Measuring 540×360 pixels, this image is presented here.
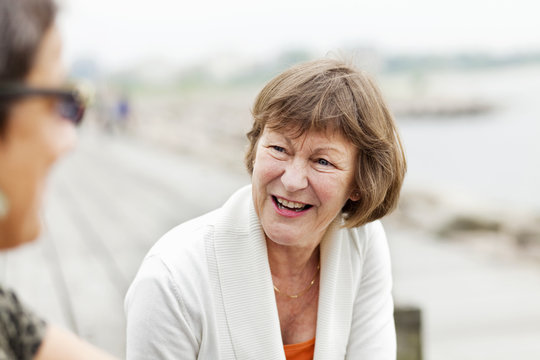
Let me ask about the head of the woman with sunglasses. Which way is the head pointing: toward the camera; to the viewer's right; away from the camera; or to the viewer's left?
to the viewer's right

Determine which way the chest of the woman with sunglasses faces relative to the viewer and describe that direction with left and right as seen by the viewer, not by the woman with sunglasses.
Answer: facing away from the viewer and to the right of the viewer

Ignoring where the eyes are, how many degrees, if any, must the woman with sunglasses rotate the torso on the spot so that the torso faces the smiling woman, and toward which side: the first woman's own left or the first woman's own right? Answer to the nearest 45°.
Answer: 0° — they already face them

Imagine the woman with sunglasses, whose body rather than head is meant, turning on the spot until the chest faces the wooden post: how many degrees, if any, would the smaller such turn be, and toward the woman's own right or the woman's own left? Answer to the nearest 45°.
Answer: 0° — they already face it
